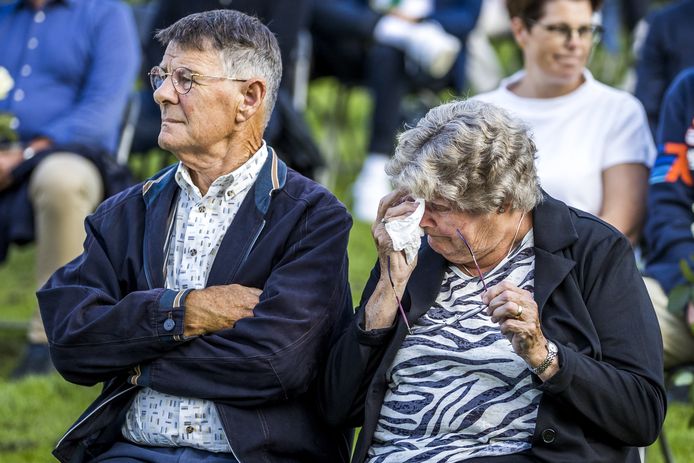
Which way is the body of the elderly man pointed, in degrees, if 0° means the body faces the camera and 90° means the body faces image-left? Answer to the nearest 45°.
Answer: approximately 45°

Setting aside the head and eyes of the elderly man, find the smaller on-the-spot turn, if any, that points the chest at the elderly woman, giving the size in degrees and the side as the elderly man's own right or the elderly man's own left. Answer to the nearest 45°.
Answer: approximately 135° to the elderly man's own left

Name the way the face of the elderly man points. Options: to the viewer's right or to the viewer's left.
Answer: to the viewer's left

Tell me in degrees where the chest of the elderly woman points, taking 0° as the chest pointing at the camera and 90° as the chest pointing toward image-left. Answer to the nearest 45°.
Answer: approximately 45°

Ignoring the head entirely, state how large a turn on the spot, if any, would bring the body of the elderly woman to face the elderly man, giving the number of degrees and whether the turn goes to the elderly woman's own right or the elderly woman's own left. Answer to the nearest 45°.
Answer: approximately 45° to the elderly woman's own right
